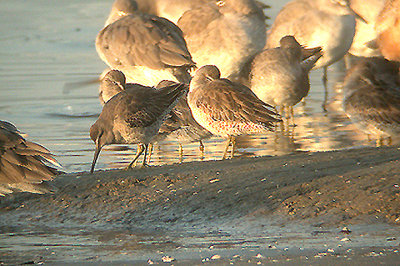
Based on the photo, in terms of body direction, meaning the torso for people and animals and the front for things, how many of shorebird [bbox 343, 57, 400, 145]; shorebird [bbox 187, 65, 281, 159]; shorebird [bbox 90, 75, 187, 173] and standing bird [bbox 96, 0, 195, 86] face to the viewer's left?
4

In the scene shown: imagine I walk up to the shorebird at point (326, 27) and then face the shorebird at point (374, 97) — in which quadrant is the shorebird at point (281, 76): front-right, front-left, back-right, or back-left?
front-right

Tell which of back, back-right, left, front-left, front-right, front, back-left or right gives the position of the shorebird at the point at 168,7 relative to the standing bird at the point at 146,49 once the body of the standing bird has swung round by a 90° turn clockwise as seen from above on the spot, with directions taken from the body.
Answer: front

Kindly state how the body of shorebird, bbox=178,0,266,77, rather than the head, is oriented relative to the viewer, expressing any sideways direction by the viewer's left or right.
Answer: facing the viewer and to the right of the viewer

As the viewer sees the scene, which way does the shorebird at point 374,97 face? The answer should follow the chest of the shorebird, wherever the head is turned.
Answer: to the viewer's left

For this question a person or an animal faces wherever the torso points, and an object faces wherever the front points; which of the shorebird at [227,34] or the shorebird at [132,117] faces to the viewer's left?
the shorebird at [132,117]

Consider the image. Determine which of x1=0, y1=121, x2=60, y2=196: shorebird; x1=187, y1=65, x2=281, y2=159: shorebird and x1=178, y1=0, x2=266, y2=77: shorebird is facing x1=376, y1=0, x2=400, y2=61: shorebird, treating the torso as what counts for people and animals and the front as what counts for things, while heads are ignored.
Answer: x1=178, y1=0, x2=266, y2=77: shorebird

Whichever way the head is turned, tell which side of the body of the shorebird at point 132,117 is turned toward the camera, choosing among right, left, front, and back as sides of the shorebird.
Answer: left

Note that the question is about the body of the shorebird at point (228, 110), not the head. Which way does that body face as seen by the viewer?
to the viewer's left
